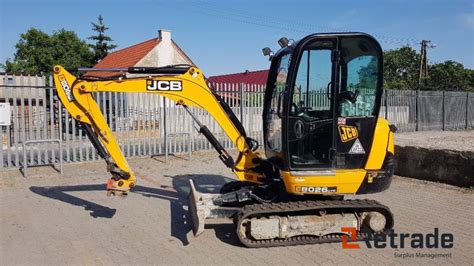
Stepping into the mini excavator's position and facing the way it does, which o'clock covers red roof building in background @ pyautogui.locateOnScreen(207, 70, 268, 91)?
The red roof building in background is roughly at 3 o'clock from the mini excavator.

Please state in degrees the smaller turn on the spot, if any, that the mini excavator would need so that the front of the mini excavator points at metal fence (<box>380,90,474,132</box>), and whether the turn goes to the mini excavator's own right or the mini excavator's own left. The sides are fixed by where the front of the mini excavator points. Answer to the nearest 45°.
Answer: approximately 135° to the mini excavator's own right

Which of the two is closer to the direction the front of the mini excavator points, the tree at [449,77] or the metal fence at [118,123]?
the metal fence

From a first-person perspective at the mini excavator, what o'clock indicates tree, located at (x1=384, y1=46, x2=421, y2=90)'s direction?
The tree is roughly at 4 o'clock from the mini excavator.

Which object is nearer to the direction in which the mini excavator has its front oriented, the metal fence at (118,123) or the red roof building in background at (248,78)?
the metal fence

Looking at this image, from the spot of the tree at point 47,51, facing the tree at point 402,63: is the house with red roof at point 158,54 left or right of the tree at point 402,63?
right

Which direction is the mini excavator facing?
to the viewer's left

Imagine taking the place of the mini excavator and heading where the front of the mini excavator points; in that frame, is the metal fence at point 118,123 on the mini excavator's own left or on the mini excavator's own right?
on the mini excavator's own right

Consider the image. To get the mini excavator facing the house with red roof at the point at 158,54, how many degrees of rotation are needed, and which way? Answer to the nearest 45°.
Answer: approximately 90° to its right
